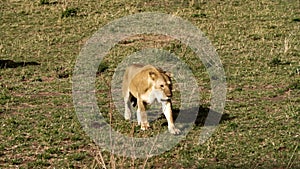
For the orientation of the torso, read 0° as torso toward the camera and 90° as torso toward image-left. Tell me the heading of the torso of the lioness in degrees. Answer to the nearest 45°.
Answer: approximately 315°
